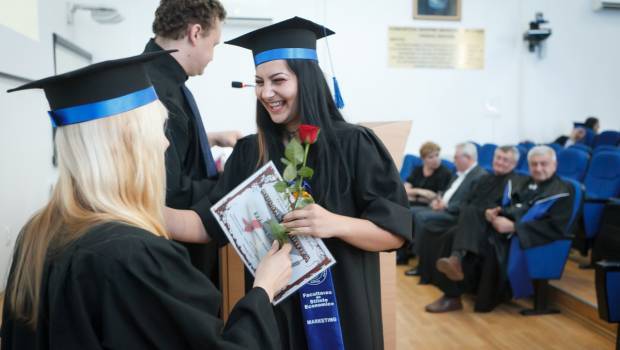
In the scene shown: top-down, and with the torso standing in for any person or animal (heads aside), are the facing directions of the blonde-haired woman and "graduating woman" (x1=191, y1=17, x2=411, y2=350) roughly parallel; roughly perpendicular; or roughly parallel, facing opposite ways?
roughly parallel, facing opposite ways

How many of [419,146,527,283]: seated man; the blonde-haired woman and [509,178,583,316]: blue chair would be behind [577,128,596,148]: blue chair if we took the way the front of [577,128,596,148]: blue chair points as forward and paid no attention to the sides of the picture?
0

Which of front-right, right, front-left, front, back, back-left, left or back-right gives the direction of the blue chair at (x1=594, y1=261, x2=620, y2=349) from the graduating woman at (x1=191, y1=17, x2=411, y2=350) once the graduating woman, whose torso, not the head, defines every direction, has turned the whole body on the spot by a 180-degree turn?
front

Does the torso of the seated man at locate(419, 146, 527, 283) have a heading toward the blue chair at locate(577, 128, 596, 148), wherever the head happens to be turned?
no

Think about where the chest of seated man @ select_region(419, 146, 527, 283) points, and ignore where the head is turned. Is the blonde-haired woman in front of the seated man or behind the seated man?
in front

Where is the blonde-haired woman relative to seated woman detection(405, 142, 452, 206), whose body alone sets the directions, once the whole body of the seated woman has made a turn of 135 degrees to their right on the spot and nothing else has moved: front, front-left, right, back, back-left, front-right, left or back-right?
back

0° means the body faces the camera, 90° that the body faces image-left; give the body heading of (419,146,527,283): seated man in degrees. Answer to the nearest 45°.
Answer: approximately 45°

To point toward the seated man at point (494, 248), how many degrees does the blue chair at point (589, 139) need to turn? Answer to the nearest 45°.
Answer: approximately 45° to its left

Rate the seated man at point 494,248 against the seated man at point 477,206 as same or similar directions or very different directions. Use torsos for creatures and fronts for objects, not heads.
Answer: same or similar directions

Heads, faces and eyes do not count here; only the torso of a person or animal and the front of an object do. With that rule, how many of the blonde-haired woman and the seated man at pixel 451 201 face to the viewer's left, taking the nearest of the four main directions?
1

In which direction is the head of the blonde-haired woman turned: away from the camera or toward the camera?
away from the camera

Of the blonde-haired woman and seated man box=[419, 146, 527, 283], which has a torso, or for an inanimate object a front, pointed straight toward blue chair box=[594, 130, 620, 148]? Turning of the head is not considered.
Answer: the blonde-haired woman

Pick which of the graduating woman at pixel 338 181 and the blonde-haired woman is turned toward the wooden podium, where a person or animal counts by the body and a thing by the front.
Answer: the blonde-haired woman

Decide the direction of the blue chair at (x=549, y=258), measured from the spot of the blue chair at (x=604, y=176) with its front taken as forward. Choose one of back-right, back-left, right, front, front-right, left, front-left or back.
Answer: front-left

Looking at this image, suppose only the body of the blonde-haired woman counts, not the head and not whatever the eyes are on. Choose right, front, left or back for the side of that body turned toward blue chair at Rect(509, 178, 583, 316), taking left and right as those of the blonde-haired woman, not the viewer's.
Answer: front

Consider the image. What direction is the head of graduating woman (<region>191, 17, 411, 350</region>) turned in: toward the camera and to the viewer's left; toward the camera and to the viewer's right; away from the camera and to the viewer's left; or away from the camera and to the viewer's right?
toward the camera and to the viewer's left

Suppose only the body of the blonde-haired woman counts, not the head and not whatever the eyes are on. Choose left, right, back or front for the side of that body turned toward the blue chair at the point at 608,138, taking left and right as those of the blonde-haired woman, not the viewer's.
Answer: front

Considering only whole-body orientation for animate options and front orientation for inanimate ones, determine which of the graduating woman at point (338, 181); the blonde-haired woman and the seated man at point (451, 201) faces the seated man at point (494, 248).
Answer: the blonde-haired woman

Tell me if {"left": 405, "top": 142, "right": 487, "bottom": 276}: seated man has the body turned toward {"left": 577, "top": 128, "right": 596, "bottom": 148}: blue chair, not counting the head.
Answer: no

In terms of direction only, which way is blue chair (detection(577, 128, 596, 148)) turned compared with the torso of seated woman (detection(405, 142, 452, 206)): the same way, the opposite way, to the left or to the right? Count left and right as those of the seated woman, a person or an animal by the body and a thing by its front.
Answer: the same way

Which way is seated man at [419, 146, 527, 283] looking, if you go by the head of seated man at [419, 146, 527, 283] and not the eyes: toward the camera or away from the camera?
toward the camera
